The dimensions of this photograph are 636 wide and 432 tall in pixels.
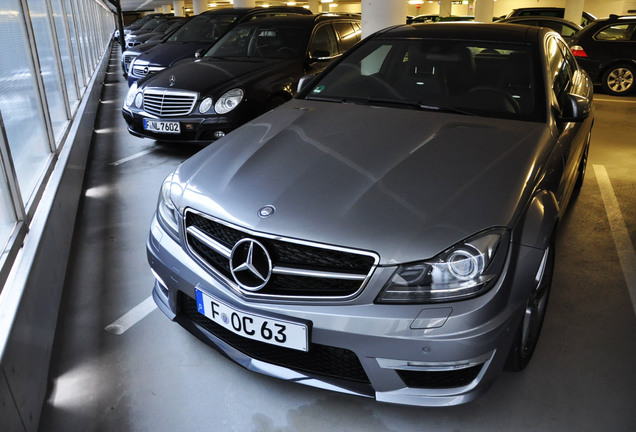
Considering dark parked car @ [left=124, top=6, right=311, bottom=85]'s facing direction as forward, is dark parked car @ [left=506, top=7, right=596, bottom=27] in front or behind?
behind

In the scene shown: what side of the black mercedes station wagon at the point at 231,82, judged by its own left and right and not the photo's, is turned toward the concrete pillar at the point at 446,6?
back

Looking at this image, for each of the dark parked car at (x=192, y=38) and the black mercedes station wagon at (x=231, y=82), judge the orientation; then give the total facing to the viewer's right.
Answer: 0

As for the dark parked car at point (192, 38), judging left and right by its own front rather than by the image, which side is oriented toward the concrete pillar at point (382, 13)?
left

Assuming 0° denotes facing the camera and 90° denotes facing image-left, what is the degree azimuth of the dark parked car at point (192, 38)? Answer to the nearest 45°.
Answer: approximately 45°

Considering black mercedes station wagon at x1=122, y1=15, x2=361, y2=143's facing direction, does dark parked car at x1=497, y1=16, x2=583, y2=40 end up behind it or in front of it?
behind

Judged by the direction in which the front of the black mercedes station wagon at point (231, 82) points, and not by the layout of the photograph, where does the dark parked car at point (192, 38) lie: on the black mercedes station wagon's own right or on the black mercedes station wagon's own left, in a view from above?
on the black mercedes station wagon's own right

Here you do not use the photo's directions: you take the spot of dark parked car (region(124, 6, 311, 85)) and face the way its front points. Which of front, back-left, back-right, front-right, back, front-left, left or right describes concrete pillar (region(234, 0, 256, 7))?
back-right

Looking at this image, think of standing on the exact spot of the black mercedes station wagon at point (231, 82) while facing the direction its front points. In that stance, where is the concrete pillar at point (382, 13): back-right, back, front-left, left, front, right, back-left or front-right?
back

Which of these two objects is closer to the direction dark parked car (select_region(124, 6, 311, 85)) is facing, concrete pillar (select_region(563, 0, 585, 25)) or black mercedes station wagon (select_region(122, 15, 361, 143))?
the black mercedes station wagon

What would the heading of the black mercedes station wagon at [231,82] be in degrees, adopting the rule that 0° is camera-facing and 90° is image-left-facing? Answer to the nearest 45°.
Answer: approximately 45°
